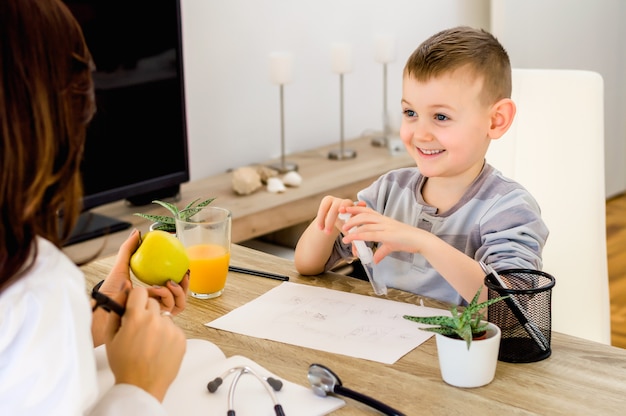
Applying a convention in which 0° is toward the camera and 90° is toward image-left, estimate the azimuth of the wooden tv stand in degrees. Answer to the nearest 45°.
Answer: approximately 315°

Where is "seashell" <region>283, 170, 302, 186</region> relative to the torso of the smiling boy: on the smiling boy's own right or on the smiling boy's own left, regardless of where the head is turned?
on the smiling boy's own right

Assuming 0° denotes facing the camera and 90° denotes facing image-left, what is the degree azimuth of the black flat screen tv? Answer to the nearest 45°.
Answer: approximately 315°

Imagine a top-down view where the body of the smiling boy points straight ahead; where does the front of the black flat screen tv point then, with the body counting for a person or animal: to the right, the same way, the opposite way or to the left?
to the left
